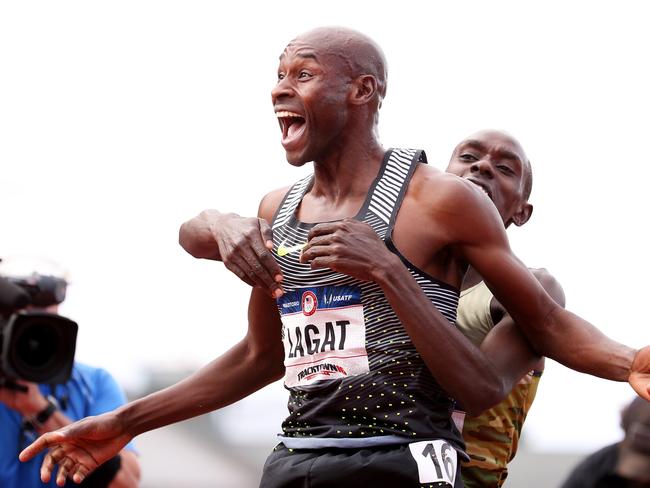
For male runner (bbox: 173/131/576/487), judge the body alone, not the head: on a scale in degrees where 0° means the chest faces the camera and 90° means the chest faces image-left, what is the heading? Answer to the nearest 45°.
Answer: approximately 45°

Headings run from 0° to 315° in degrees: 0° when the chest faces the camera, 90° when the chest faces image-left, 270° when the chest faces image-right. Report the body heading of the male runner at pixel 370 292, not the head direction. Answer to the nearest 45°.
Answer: approximately 45°

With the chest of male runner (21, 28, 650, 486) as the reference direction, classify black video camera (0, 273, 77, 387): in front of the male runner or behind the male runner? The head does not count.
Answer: in front

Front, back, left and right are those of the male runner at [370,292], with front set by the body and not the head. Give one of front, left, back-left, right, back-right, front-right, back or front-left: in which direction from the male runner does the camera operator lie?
right
